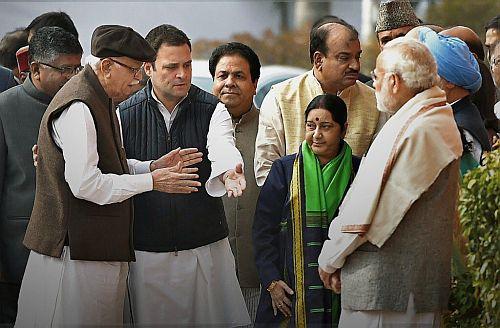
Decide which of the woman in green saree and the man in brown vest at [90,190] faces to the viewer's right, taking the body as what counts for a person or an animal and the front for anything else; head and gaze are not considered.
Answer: the man in brown vest

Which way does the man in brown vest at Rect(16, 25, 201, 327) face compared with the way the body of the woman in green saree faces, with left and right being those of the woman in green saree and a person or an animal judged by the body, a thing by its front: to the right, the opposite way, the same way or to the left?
to the left

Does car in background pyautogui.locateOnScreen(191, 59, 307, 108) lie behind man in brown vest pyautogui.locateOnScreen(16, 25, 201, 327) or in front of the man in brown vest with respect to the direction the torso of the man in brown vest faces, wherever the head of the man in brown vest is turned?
in front

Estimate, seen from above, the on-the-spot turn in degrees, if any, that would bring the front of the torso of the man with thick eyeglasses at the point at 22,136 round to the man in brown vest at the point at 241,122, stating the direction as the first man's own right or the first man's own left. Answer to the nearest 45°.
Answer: approximately 45° to the first man's own left

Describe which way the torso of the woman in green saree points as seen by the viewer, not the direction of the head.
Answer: toward the camera

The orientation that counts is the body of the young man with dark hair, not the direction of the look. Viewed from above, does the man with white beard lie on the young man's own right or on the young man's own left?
on the young man's own left

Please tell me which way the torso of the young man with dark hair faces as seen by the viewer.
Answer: toward the camera

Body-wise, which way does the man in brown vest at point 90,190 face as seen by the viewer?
to the viewer's right

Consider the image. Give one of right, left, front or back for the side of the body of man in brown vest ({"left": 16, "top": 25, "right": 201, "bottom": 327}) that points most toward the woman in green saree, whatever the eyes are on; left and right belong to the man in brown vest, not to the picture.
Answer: front

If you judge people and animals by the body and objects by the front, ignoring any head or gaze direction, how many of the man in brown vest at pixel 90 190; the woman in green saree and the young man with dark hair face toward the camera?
2

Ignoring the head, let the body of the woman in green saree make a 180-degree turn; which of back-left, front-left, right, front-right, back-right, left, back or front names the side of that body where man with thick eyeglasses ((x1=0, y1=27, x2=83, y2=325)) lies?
left

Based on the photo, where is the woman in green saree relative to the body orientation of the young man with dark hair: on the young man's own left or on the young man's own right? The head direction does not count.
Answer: on the young man's own left
